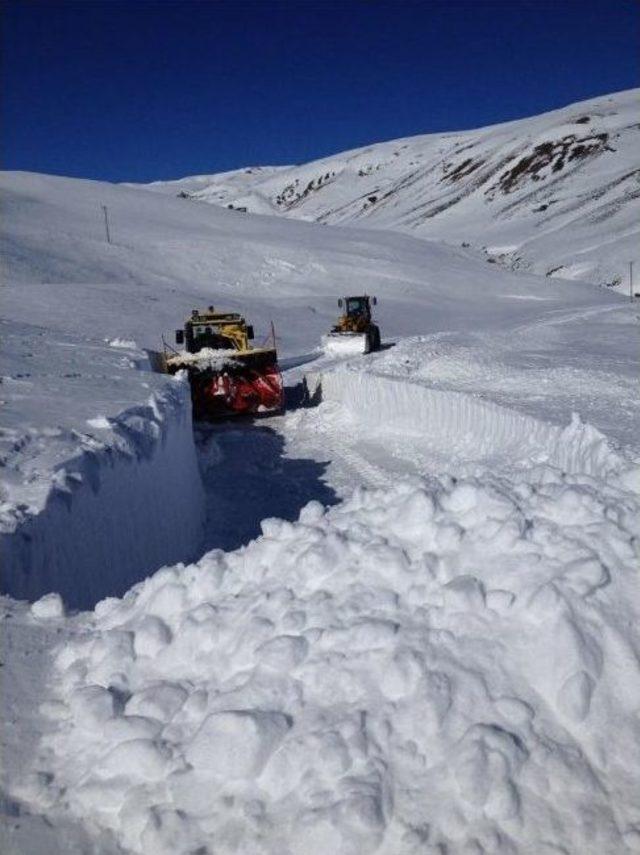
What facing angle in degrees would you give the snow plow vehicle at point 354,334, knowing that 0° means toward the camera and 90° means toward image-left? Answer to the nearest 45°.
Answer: approximately 45°

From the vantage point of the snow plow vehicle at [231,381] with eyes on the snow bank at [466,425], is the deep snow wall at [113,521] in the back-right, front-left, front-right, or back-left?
front-right

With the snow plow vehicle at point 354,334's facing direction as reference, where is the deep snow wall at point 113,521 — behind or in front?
in front

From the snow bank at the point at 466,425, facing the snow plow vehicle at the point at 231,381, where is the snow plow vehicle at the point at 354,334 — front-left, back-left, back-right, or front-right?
front-right

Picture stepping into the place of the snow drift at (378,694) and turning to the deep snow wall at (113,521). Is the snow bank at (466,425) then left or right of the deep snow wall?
right

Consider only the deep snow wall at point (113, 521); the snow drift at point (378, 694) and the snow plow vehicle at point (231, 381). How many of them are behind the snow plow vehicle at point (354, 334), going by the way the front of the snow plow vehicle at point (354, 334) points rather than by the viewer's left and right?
0

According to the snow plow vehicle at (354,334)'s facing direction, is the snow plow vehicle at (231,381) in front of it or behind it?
in front

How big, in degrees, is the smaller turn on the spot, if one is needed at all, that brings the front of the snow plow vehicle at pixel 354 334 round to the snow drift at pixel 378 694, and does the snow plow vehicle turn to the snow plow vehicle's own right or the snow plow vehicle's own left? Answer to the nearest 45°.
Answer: approximately 45° to the snow plow vehicle's own left

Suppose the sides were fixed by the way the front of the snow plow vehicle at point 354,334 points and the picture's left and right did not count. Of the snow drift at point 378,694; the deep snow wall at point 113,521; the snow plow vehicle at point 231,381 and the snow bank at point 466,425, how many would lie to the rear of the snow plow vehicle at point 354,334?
0

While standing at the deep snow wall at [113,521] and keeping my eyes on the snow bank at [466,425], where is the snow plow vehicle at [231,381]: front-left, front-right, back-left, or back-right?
front-left

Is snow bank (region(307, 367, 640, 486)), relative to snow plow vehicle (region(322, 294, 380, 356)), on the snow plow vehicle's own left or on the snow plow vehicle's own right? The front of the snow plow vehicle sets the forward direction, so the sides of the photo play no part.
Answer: on the snow plow vehicle's own left

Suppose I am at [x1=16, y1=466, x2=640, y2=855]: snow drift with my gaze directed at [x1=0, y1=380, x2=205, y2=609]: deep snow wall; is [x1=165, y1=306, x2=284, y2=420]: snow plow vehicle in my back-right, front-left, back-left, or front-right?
front-right
